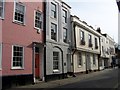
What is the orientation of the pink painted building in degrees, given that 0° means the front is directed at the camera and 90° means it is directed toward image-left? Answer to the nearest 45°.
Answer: approximately 315°

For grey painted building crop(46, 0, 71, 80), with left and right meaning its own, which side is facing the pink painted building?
right

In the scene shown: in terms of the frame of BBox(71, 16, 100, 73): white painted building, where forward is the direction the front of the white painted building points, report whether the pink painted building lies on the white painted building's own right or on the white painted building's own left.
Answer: on the white painted building's own right

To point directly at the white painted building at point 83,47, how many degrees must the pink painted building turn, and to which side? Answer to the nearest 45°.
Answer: approximately 90° to its left

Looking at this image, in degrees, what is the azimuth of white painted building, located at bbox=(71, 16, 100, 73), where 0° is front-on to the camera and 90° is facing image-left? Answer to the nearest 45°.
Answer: approximately 315°

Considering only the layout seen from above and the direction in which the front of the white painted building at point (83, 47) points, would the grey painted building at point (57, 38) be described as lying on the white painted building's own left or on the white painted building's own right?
on the white painted building's own right

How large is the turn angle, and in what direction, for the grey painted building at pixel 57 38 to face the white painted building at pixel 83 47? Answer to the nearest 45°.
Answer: approximately 135° to its left
